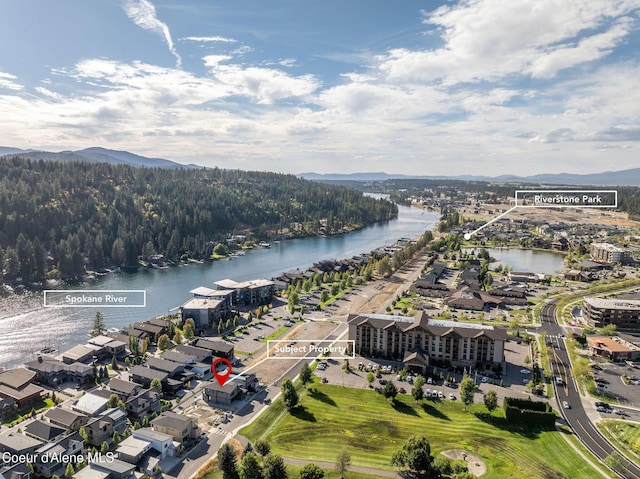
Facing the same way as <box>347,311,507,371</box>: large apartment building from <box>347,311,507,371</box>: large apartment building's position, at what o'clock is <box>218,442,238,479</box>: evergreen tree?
The evergreen tree is roughly at 1 o'clock from the large apartment building.

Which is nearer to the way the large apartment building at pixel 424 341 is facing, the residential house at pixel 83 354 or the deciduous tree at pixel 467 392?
the deciduous tree

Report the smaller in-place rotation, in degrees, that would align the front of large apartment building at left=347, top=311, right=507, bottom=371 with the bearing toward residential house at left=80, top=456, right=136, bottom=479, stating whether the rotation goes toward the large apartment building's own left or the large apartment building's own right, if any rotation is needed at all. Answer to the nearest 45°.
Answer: approximately 45° to the large apartment building's own right

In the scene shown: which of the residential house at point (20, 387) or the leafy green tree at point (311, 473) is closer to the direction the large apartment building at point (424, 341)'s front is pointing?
the leafy green tree

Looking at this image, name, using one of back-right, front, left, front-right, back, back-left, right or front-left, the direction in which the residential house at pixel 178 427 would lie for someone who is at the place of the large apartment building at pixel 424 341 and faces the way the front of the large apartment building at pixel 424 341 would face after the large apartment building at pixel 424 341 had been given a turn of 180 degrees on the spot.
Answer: back-left

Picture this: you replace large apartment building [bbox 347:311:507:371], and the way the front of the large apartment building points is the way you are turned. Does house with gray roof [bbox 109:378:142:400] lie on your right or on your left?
on your right

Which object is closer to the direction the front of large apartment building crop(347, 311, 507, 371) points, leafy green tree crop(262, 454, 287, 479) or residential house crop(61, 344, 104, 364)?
the leafy green tree

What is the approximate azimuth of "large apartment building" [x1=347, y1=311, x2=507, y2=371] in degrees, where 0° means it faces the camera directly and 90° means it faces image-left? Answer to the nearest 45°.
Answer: approximately 0°

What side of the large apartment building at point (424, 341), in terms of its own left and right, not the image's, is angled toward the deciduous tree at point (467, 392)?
front

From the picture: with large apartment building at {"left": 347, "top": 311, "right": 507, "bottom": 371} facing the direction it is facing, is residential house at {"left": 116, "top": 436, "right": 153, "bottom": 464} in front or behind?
in front

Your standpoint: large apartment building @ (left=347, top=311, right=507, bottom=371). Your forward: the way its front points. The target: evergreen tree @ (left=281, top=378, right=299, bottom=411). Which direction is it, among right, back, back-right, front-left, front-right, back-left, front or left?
front-right

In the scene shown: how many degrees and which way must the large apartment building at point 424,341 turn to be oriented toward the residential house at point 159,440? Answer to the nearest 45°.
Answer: approximately 45° to its right

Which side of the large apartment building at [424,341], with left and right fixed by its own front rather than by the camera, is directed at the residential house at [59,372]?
right

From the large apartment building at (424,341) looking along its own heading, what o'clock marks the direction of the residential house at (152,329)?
The residential house is roughly at 3 o'clock from the large apartment building.

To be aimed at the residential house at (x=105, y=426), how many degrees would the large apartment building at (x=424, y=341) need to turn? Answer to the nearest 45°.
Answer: approximately 45° to its right
